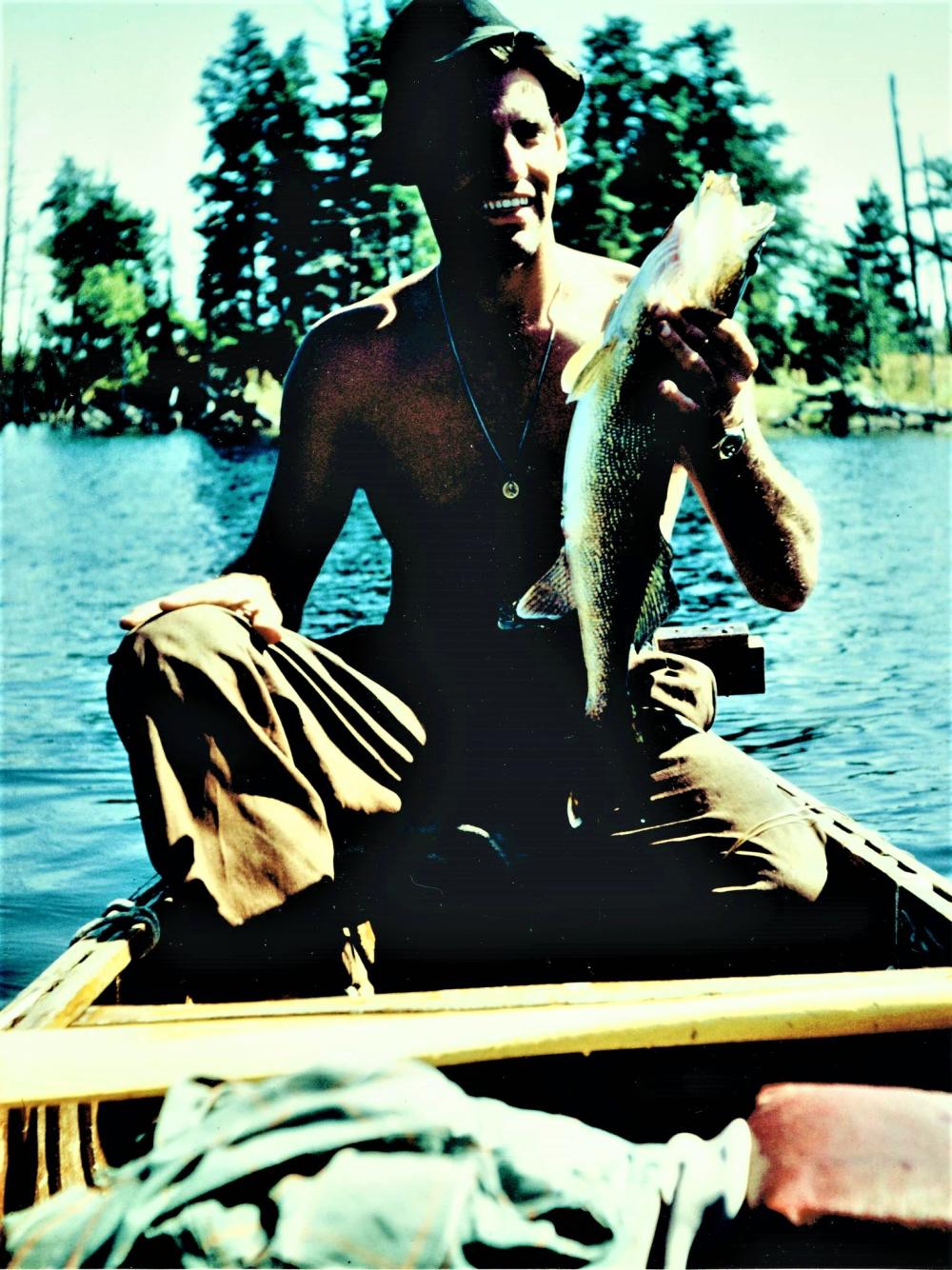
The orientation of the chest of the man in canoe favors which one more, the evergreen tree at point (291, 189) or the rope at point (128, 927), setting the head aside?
the rope

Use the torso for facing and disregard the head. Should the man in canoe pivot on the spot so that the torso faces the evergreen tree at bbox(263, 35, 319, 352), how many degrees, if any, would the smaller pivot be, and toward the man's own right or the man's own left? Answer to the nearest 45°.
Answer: approximately 180°

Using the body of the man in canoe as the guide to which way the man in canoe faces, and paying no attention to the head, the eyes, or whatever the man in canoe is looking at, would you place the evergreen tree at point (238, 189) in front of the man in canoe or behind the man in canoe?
behind

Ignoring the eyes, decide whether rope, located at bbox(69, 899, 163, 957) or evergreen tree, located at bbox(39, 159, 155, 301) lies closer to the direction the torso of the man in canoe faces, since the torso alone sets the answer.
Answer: the rope

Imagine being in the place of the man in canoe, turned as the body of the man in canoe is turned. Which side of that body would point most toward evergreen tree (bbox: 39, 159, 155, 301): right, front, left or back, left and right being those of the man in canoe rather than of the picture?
back

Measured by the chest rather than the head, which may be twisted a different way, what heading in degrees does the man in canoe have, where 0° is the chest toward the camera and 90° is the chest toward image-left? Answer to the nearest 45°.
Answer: approximately 0°

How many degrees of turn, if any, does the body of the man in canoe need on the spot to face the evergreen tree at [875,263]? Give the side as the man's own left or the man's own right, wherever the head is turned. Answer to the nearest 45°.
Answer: approximately 180°
